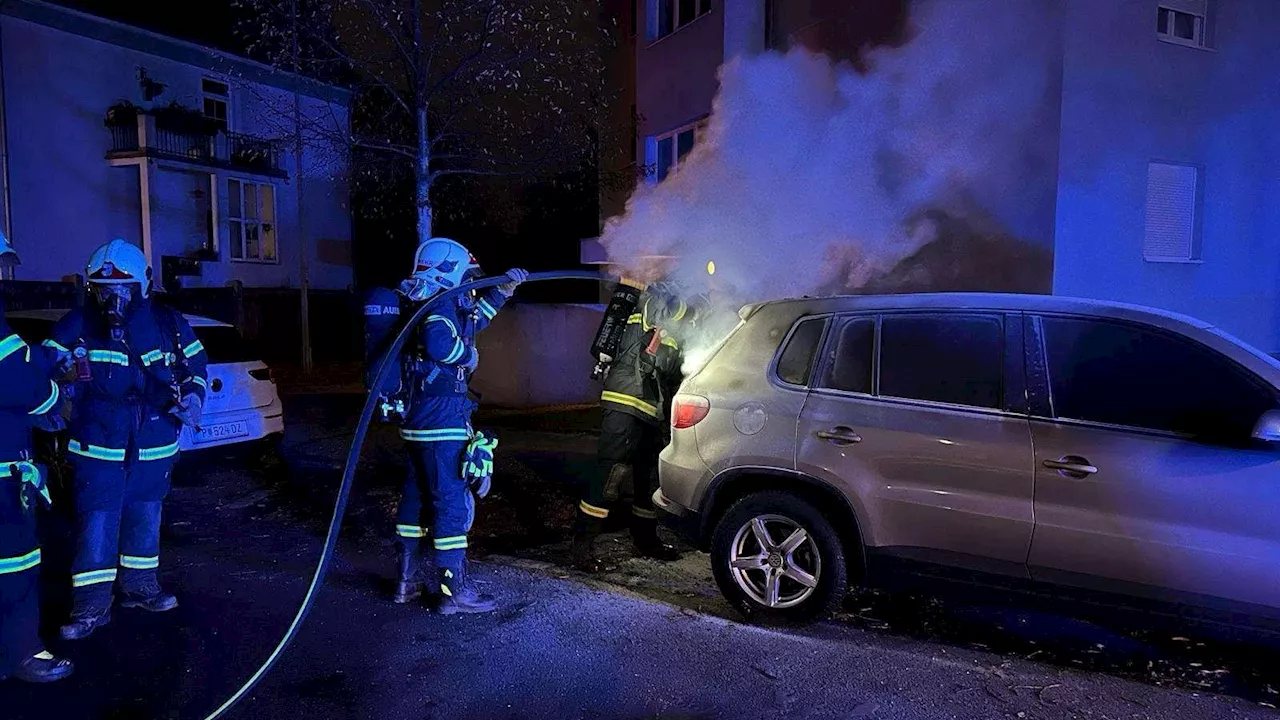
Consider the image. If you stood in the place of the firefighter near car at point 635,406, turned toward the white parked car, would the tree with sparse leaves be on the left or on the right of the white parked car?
right

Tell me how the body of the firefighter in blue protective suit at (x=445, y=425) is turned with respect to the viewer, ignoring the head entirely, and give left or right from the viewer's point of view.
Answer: facing to the right of the viewer

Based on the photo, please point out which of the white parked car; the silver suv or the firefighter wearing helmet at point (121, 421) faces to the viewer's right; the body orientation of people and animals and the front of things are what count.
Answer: the silver suv

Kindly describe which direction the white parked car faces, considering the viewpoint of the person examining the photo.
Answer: facing away from the viewer and to the left of the viewer

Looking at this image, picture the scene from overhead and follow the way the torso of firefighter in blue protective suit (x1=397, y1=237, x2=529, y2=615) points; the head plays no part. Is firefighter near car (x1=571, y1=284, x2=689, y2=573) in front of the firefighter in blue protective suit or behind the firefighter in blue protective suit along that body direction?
in front

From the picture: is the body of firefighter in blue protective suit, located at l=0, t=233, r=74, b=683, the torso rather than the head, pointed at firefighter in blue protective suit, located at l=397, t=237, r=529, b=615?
yes

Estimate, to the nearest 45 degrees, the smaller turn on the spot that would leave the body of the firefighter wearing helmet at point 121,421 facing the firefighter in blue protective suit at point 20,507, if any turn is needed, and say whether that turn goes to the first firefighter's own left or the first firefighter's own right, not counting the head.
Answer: approximately 45° to the first firefighter's own right

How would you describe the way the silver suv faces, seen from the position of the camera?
facing to the right of the viewer

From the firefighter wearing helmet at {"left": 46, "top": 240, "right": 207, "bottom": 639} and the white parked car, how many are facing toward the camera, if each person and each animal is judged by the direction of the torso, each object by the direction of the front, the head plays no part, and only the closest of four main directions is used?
1

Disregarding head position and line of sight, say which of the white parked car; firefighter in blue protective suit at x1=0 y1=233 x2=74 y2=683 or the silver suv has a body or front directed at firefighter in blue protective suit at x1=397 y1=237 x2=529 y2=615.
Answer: firefighter in blue protective suit at x1=0 y1=233 x2=74 y2=683

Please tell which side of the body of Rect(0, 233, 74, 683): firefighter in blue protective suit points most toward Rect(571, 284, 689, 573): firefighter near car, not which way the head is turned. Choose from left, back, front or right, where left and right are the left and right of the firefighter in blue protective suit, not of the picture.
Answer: front

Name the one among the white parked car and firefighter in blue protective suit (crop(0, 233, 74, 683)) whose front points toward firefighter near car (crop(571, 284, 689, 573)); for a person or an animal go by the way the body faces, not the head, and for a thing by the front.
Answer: the firefighter in blue protective suit

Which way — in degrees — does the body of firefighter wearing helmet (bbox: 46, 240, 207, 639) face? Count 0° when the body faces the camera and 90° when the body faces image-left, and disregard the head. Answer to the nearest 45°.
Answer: approximately 0°

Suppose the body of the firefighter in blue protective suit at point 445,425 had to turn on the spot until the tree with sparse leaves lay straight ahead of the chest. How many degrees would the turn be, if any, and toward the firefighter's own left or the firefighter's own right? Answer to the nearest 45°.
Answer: approximately 90° to the firefighter's own left

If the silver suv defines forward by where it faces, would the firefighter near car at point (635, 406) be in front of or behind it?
behind

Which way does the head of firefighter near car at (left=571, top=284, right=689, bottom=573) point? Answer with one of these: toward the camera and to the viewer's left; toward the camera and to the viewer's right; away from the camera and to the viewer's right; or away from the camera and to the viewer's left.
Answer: away from the camera and to the viewer's right

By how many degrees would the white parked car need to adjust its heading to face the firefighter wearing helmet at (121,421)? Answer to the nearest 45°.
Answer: approximately 135° to its left
